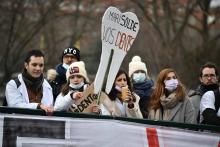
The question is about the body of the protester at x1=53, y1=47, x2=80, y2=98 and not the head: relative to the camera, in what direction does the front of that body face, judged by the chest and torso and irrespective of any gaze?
toward the camera

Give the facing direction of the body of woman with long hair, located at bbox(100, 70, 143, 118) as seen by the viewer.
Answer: toward the camera

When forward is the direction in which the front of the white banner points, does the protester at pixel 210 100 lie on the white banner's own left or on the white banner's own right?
on the white banner's own left

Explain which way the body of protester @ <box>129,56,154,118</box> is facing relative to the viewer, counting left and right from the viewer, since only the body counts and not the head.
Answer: facing the viewer

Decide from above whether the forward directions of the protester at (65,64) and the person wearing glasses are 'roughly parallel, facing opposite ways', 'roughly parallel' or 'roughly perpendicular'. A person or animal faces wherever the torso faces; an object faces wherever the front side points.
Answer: roughly parallel

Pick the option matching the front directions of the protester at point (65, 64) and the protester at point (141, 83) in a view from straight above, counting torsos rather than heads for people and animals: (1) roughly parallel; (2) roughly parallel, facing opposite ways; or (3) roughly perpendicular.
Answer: roughly parallel

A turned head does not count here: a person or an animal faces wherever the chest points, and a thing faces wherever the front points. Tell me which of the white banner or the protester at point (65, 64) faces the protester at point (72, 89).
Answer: the protester at point (65, 64)

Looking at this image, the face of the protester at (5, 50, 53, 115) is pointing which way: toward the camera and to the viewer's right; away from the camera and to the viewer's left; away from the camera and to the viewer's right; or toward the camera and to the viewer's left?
toward the camera and to the viewer's right

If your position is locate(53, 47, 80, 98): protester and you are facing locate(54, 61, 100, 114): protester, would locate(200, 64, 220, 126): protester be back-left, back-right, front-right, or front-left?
front-left

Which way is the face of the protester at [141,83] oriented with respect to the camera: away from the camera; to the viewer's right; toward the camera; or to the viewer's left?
toward the camera

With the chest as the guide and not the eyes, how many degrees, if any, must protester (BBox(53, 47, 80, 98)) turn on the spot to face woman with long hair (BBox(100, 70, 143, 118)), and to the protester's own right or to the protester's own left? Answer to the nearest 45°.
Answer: approximately 45° to the protester's own left

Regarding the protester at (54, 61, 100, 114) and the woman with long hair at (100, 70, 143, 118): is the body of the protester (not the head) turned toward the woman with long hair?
no

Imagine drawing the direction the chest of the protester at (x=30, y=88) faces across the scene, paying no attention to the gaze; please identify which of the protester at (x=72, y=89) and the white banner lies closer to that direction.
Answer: the white banner

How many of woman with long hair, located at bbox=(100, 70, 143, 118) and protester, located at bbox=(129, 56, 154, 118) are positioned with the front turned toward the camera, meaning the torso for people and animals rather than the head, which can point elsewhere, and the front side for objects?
2

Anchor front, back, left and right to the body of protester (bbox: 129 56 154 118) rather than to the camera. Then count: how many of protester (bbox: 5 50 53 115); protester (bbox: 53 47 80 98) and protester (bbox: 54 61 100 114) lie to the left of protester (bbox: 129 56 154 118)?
0

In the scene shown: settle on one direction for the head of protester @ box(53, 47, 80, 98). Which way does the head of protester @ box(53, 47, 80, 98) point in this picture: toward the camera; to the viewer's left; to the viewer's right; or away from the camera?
toward the camera
